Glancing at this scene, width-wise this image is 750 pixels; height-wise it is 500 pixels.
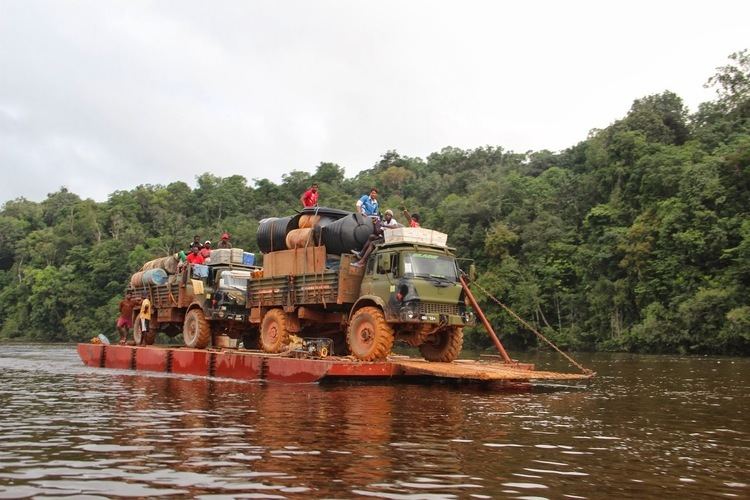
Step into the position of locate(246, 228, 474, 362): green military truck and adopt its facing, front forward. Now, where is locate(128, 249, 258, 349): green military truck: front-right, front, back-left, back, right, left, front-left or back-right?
back

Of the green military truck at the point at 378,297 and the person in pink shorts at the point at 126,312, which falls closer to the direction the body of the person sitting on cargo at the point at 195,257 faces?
the green military truck

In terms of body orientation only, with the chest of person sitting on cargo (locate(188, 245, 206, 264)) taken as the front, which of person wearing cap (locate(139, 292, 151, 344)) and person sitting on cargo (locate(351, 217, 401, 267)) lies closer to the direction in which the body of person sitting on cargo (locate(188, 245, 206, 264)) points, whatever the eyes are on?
the person sitting on cargo

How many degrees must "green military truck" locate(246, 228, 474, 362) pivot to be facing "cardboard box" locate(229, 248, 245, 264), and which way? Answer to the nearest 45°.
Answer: approximately 180°

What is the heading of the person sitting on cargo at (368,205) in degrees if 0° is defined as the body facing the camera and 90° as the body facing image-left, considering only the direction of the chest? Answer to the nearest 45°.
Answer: approximately 315°

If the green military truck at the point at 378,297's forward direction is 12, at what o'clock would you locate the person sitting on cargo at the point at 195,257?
The person sitting on cargo is roughly at 6 o'clock from the green military truck.
